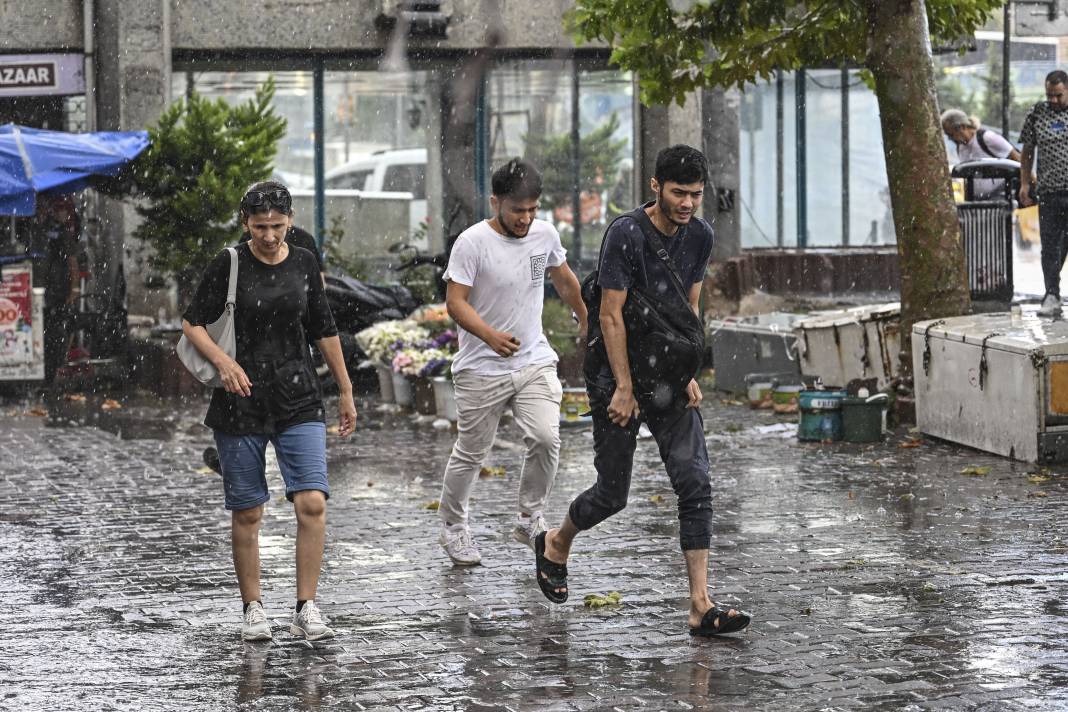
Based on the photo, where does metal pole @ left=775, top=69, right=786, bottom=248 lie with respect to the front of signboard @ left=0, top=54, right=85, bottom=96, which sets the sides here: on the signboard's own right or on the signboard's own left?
on the signboard's own left

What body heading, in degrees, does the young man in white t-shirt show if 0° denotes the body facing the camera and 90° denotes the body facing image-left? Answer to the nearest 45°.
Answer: approximately 315°

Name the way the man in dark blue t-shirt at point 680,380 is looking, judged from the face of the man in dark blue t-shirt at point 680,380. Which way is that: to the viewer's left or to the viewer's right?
to the viewer's right

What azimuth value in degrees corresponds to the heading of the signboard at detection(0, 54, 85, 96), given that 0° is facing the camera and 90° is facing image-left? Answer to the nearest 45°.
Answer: approximately 0°

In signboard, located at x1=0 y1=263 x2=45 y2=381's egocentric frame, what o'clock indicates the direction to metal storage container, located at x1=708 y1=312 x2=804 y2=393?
The metal storage container is roughly at 10 o'clock from the signboard.

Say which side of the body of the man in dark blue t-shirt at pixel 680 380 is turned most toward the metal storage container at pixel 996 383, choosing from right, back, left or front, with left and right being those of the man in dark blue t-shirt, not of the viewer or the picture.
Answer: left

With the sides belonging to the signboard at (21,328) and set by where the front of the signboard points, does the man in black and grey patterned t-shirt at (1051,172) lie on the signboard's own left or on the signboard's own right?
on the signboard's own left

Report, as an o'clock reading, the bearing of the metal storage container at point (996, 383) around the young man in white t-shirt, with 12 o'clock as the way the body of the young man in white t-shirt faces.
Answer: The metal storage container is roughly at 9 o'clock from the young man in white t-shirt.

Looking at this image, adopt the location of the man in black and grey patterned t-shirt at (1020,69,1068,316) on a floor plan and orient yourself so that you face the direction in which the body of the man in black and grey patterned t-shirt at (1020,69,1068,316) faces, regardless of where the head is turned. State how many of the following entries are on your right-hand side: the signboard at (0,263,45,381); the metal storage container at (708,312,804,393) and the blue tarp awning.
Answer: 3
